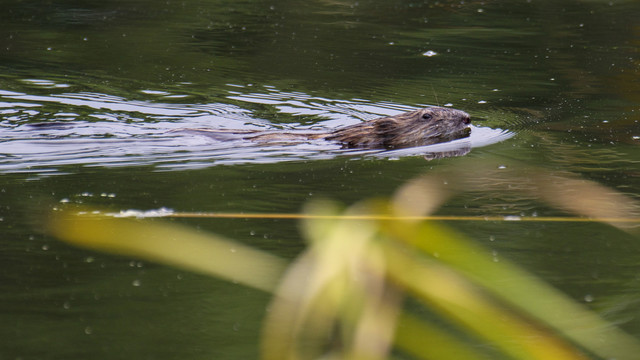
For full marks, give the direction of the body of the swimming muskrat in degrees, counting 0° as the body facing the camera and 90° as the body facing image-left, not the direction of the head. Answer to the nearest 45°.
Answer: approximately 270°

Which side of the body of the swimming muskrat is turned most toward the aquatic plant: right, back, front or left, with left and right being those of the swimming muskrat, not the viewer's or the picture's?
right
